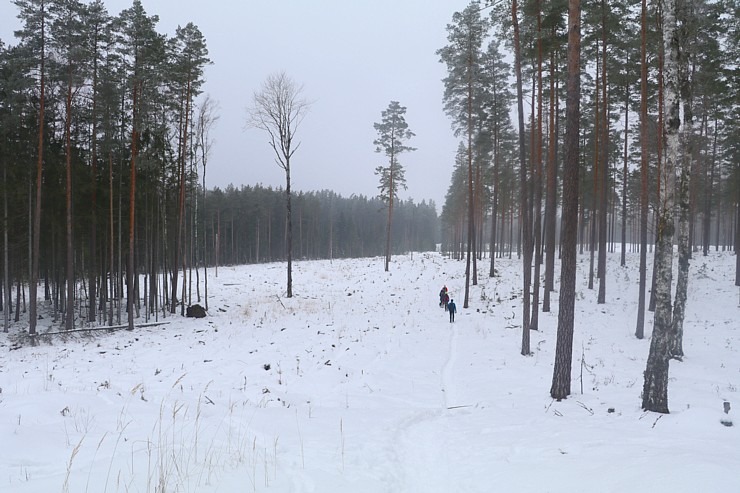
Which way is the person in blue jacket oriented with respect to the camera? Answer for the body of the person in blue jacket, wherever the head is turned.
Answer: away from the camera
